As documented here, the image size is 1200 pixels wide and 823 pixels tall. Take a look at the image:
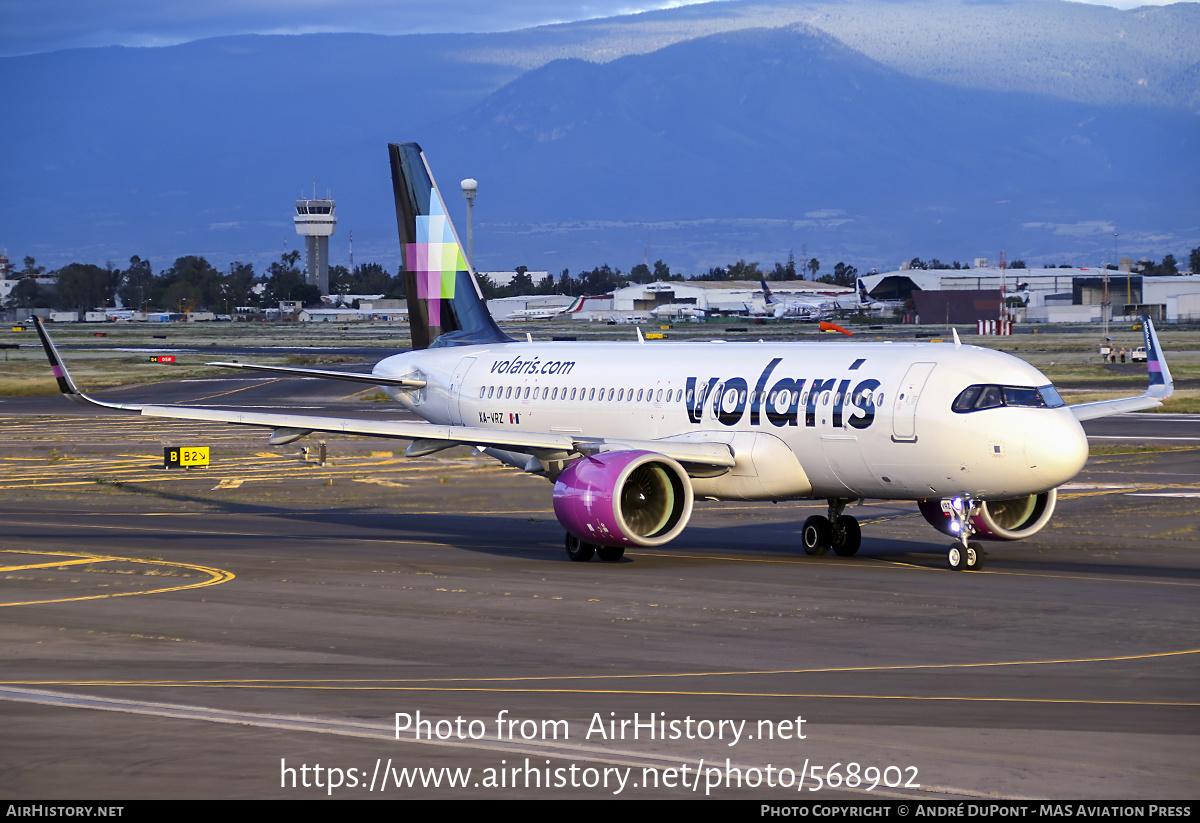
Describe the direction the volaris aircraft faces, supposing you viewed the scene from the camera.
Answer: facing the viewer and to the right of the viewer
